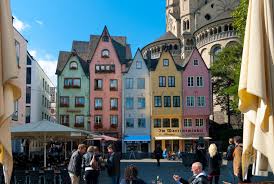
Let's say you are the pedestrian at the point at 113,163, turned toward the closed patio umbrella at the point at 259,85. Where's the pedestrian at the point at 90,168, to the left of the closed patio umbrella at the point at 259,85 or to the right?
right

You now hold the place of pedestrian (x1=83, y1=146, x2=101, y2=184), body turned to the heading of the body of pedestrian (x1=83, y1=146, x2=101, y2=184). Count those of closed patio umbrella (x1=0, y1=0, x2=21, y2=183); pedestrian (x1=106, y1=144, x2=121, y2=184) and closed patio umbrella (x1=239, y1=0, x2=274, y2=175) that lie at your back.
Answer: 2

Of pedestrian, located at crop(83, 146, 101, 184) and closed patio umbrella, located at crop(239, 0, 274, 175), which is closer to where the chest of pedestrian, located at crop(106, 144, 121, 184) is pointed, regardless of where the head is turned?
the pedestrian

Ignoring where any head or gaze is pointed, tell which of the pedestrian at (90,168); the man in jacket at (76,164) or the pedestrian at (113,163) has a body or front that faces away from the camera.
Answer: the pedestrian at (90,168)

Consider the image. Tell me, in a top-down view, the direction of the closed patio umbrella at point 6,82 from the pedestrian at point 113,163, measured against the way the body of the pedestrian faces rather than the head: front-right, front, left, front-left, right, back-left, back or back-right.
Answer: left

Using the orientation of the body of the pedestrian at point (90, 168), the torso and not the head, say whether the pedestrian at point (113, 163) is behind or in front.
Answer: in front

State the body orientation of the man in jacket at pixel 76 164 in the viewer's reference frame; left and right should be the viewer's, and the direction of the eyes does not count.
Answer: facing to the right of the viewer
